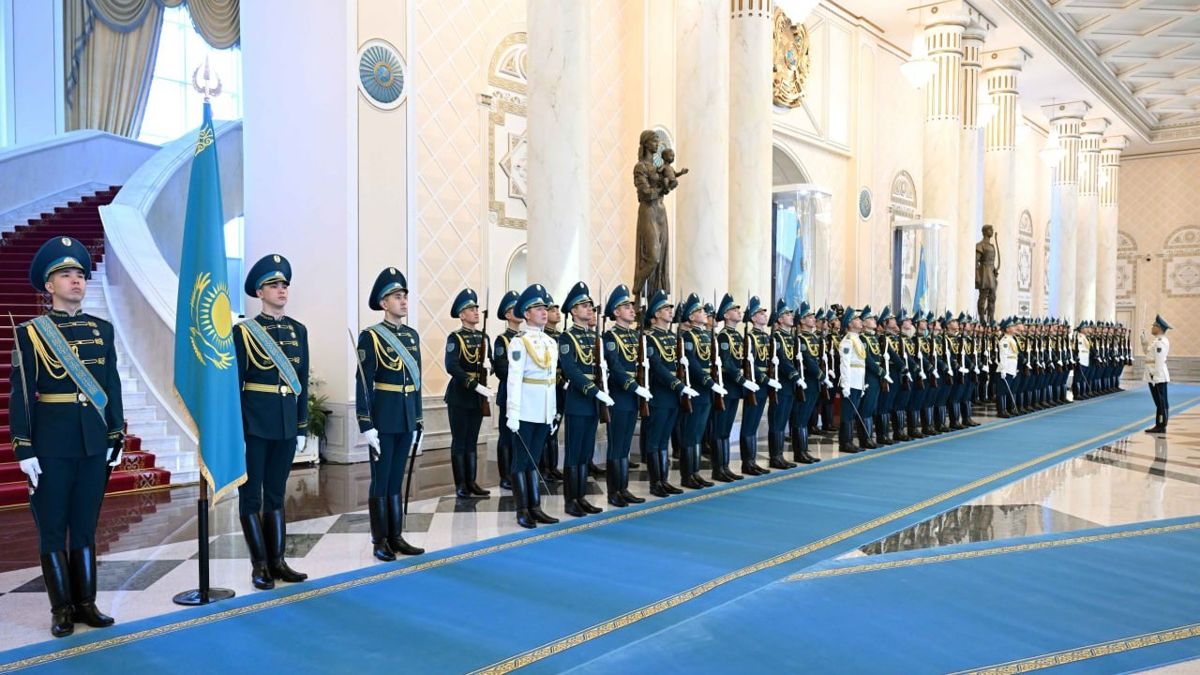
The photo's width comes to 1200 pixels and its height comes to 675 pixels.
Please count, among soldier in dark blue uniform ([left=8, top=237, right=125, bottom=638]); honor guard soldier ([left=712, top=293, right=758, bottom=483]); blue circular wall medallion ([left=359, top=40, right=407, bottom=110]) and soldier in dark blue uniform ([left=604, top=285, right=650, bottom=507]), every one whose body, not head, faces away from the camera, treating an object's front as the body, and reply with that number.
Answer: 0

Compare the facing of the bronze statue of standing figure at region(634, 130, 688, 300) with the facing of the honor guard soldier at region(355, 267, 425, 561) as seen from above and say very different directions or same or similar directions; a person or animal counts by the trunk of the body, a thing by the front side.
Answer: same or similar directions

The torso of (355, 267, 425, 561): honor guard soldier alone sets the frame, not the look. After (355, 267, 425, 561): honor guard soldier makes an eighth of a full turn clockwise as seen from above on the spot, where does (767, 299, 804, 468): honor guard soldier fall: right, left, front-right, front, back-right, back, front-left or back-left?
back-left

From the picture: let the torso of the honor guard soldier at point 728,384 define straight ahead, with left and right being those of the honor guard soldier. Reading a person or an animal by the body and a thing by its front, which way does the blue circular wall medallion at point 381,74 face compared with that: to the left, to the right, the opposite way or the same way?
the same way

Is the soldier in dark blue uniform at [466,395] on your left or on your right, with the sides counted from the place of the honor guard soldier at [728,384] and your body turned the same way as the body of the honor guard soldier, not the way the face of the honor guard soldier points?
on your right

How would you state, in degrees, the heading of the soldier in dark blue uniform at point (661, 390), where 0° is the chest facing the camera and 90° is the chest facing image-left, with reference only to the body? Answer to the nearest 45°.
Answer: approximately 315°

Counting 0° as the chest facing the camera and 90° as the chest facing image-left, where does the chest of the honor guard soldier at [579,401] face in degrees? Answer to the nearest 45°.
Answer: approximately 315°

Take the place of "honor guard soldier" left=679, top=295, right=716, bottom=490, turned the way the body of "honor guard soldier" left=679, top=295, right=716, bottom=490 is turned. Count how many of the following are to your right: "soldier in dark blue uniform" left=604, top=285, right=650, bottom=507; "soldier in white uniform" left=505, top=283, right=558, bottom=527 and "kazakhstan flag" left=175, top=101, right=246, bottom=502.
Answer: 3

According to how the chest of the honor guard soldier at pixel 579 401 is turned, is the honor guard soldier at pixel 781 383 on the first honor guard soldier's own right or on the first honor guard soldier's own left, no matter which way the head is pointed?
on the first honor guard soldier's own left

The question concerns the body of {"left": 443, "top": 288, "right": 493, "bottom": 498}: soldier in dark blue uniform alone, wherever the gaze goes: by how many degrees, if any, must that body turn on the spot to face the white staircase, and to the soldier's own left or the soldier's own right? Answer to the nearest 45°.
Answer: approximately 135° to the soldier's own right

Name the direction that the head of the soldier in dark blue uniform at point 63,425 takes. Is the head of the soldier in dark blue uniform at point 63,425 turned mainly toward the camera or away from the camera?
toward the camera

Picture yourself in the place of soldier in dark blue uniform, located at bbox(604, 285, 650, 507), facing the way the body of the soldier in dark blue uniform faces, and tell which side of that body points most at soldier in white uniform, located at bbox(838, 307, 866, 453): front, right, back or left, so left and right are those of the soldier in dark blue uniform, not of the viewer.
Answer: left

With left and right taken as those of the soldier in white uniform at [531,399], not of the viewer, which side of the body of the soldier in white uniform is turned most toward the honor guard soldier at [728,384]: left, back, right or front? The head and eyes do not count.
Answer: left

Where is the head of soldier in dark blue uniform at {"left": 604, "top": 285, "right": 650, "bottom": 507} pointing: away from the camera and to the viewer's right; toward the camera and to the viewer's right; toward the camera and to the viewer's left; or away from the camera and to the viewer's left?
toward the camera and to the viewer's right

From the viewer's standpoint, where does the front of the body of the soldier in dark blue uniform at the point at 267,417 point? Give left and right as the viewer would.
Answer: facing the viewer and to the right of the viewer

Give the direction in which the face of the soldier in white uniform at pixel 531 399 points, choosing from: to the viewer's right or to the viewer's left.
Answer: to the viewer's right
